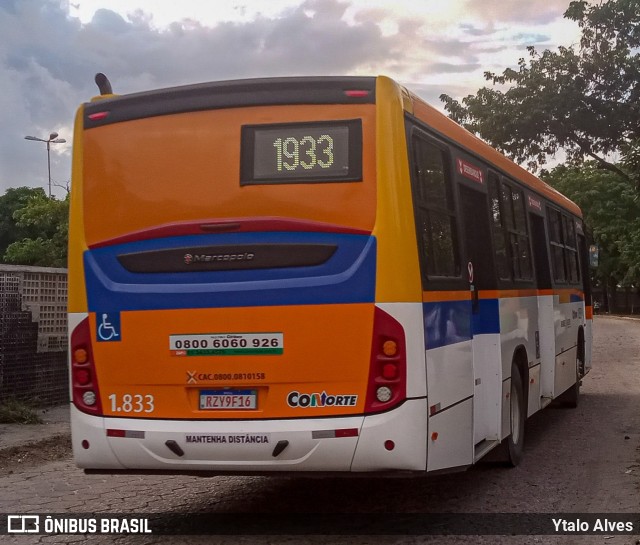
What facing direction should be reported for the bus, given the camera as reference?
facing away from the viewer and to the right of the viewer

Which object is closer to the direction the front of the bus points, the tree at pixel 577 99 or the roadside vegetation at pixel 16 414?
the tree

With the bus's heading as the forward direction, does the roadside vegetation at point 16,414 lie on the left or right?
on its left

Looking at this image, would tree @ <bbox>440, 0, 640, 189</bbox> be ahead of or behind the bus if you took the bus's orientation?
ahead
